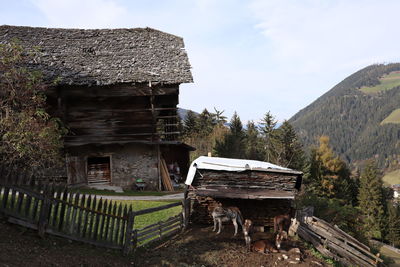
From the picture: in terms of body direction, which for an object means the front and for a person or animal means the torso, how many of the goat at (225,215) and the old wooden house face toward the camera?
1

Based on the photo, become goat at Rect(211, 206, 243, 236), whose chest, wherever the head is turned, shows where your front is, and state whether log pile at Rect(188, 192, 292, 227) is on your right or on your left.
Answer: on your right

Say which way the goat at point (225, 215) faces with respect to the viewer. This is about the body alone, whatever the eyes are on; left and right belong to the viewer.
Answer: facing to the left of the viewer

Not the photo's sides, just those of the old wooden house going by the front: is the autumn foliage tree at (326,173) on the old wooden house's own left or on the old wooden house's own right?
on the old wooden house's own left

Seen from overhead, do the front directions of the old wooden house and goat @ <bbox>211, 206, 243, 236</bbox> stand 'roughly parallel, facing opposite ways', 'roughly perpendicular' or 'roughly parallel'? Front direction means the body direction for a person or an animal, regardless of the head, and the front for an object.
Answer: roughly perpendicular

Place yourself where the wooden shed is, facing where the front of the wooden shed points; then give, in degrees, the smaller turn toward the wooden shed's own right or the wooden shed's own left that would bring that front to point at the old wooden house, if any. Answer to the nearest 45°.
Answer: approximately 135° to the wooden shed's own right
